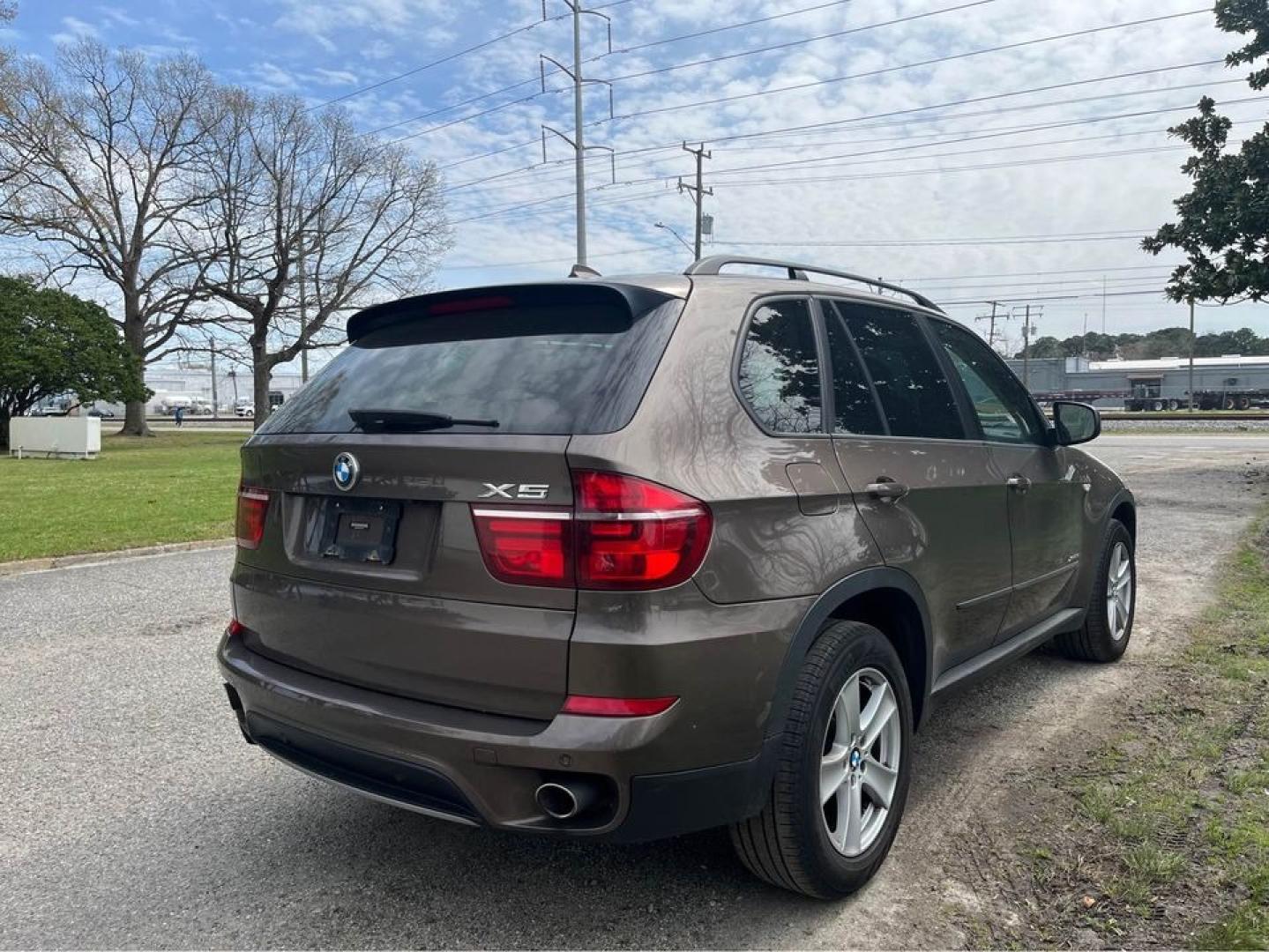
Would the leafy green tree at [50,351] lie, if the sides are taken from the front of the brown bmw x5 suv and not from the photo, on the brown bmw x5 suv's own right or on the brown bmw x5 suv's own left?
on the brown bmw x5 suv's own left

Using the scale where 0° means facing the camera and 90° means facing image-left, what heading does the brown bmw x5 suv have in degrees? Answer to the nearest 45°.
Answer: approximately 225°

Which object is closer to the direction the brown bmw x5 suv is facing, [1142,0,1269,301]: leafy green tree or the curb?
the leafy green tree

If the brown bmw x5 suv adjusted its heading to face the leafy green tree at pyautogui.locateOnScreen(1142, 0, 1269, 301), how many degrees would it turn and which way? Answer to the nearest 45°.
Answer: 0° — it already faces it

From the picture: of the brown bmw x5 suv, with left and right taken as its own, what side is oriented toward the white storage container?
left

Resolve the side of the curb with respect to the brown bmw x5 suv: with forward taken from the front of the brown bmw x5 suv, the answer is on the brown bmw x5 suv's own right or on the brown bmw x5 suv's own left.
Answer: on the brown bmw x5 suv's own left
